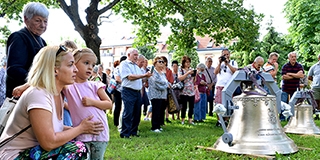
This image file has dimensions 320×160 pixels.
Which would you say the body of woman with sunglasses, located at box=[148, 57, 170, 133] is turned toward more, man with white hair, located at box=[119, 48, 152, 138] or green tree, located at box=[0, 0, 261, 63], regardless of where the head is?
the man with white hair

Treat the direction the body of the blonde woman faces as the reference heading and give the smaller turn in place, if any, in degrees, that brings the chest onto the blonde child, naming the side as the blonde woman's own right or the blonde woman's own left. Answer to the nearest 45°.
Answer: approximately 45° to the blonde woman's own left

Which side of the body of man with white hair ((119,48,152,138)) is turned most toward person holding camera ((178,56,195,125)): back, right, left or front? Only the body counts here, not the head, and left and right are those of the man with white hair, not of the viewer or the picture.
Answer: left

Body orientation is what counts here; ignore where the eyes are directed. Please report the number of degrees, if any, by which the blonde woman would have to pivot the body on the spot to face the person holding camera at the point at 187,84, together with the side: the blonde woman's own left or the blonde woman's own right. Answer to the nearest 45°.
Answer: approximately 45° to the blonde woman's own left

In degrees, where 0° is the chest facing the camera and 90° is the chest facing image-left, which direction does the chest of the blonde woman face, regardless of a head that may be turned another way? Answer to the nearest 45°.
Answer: approximately 270°

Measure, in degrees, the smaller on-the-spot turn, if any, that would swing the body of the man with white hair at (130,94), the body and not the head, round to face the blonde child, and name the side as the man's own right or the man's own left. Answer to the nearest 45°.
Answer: approximately 45° to the man's own right

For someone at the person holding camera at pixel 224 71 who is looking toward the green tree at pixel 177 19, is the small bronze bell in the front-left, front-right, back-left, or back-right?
back-right

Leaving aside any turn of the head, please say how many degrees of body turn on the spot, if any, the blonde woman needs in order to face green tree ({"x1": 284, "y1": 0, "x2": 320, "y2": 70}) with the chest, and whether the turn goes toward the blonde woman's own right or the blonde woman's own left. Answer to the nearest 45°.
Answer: approximately 45° to the blonde woman's own left

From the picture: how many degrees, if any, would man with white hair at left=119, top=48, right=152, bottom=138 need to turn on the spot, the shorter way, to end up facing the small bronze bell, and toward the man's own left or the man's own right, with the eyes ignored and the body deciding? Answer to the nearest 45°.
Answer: approximately 45° to the man's own left
